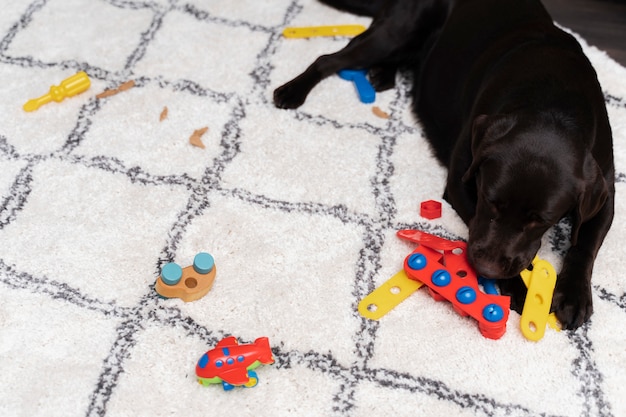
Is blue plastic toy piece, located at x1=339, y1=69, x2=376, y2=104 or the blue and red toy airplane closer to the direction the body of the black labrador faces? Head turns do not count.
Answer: the blue and red toy airplane

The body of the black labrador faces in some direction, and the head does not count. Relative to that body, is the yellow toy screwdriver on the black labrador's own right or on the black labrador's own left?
on the black labrador's own right

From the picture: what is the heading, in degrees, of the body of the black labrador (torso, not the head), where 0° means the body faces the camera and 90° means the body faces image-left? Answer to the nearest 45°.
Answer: approximately 0°

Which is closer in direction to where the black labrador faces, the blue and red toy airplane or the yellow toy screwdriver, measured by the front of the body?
the blue and red toy airplane

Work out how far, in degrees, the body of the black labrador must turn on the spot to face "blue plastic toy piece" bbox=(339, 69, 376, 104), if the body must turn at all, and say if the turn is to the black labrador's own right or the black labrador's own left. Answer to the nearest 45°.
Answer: approximately 135° to the black labrador's own right

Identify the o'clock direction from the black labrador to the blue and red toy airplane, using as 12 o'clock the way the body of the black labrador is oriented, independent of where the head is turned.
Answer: The blue and red toy airplane is roughly at 1 o'clock from the black labrador.
